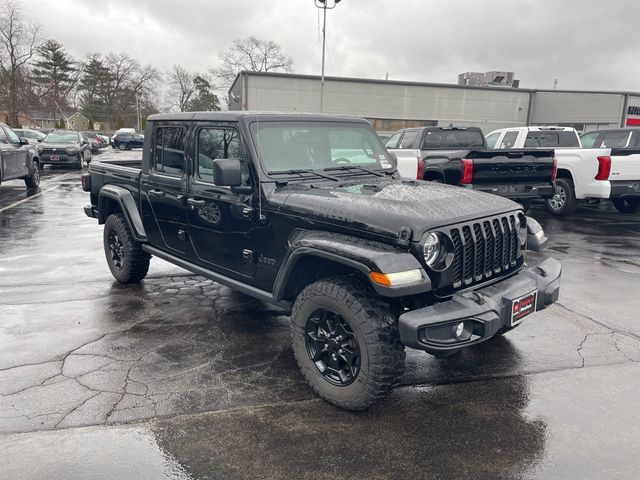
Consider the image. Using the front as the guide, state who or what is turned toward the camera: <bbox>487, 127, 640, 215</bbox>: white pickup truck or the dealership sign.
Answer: the dealership sign

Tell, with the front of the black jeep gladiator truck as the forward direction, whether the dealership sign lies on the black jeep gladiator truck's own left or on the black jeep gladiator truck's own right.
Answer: on the black jeep gladiator truck's own left

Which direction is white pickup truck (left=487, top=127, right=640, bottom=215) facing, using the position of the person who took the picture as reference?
facing away from the viewer and to the left of the viewer

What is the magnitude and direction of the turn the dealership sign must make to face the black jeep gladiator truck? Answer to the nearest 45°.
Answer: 0° — it already faces it

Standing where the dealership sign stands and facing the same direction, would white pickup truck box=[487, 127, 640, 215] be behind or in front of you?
in front

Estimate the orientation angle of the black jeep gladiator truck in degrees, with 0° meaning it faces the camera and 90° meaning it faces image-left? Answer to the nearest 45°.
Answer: approximately 315°

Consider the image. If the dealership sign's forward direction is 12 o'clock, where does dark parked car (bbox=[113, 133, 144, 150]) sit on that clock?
The dark parked car is roughly at 2 o'clock from the dealership sign.

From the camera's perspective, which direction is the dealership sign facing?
toward the camera

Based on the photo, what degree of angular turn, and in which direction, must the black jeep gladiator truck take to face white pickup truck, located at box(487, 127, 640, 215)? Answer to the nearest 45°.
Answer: approximately 90° to its left

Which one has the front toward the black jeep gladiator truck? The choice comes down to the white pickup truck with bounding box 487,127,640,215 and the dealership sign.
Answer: the dealership sign

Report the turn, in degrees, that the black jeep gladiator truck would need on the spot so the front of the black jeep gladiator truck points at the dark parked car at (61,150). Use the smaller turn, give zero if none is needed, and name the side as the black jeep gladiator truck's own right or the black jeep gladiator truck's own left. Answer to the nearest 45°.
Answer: approximately 180°

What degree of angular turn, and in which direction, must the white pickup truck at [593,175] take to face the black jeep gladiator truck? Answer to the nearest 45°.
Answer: approximately 135° to its left

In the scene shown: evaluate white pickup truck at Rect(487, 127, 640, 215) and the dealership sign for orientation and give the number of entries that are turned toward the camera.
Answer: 1

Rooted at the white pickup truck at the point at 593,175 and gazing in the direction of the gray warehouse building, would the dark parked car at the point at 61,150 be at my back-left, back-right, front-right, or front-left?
front-left

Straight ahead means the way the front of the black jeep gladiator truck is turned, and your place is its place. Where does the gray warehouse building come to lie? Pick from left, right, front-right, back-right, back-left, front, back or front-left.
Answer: back-left

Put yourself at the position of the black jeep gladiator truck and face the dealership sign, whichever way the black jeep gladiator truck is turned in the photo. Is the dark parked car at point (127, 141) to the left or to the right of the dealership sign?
left
